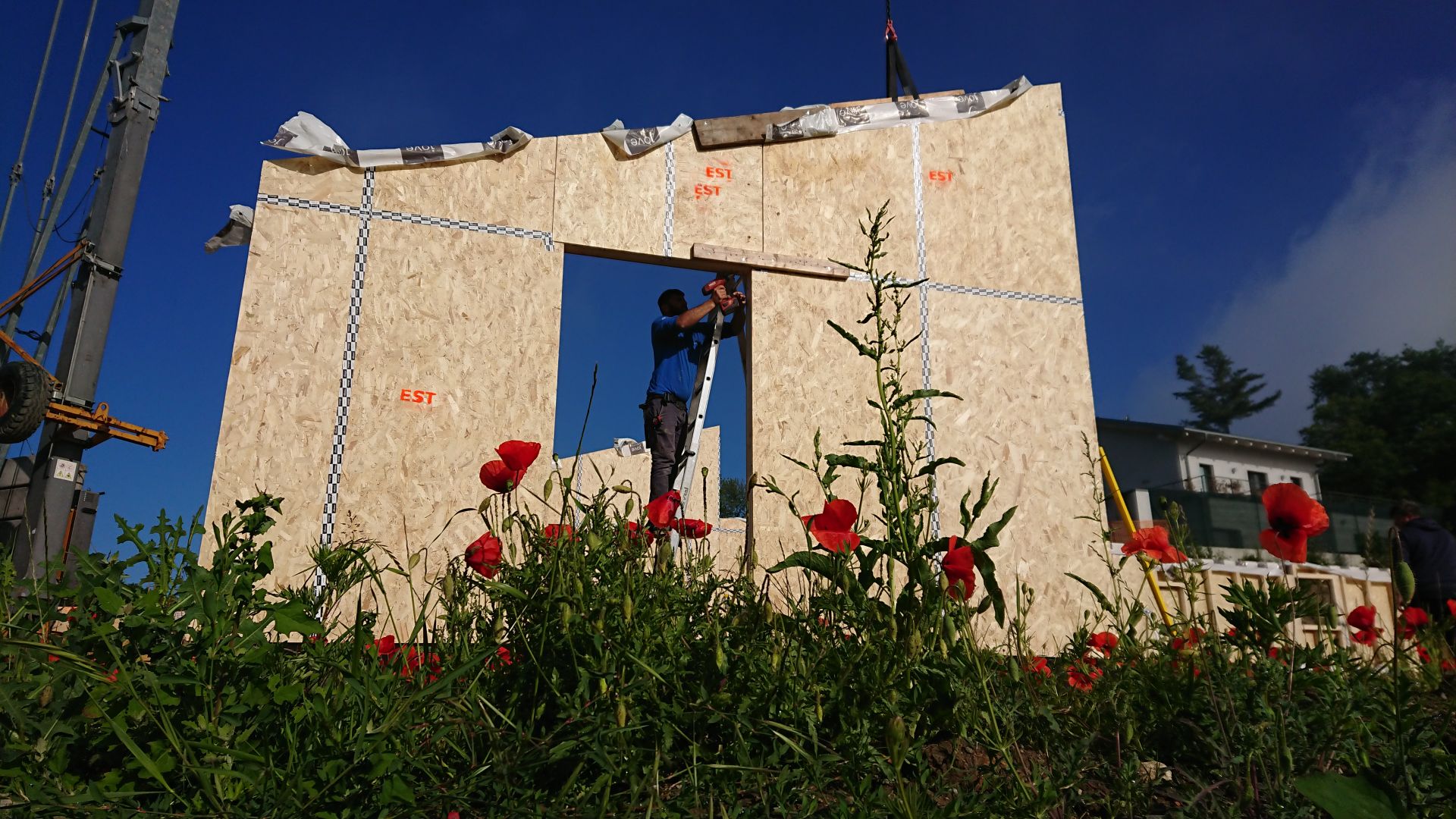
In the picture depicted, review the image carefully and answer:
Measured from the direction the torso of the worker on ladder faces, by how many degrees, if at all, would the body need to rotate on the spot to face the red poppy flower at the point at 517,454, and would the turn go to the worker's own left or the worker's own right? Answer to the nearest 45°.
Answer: approximately 90° to the worker's own right

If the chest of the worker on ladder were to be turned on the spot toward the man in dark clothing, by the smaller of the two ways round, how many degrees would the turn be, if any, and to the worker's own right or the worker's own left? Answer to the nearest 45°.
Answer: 0° — they already face them

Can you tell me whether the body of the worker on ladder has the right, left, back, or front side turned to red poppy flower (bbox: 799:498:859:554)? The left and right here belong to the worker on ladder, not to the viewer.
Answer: right

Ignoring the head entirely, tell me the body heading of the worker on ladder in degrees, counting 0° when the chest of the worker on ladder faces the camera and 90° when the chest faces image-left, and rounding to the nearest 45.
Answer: approximately 270°

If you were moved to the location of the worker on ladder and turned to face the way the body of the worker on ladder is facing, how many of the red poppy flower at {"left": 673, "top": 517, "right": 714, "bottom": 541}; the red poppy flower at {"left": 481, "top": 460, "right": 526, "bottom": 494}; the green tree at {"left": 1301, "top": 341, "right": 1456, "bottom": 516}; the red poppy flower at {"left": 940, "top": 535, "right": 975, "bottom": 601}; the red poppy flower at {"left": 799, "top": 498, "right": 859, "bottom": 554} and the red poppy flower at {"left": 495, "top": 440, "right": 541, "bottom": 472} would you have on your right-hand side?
5

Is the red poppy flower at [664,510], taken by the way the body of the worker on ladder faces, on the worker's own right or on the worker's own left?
on the worker's own right

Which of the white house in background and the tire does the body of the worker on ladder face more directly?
the white house in background

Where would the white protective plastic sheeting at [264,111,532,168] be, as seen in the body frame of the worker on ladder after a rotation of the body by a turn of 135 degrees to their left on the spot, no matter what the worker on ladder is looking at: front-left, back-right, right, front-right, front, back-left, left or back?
front-left

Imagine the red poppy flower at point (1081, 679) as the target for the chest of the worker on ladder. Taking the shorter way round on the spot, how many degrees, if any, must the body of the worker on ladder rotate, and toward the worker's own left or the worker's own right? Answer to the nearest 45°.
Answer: approximately 90° to the worker's own right
